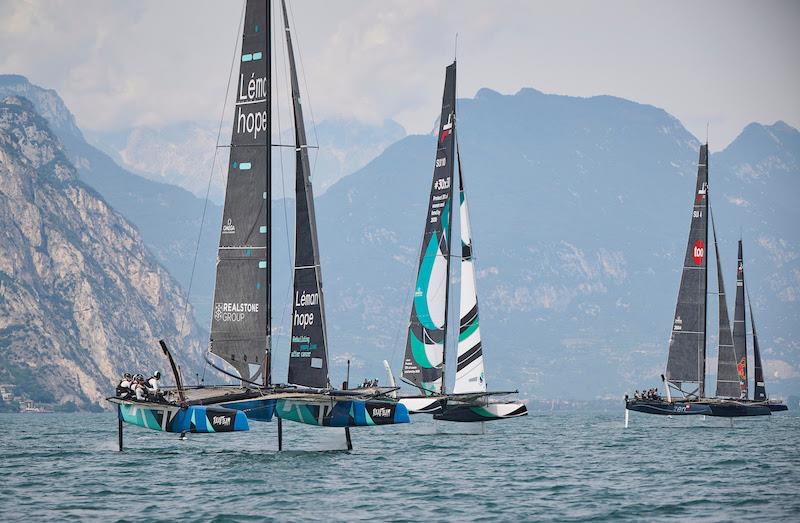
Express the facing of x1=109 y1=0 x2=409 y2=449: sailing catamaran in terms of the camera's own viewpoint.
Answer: facing the viewer and to the right of the viewer
